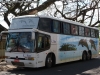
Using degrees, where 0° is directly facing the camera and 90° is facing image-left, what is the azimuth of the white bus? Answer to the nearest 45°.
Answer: approximately 45°
